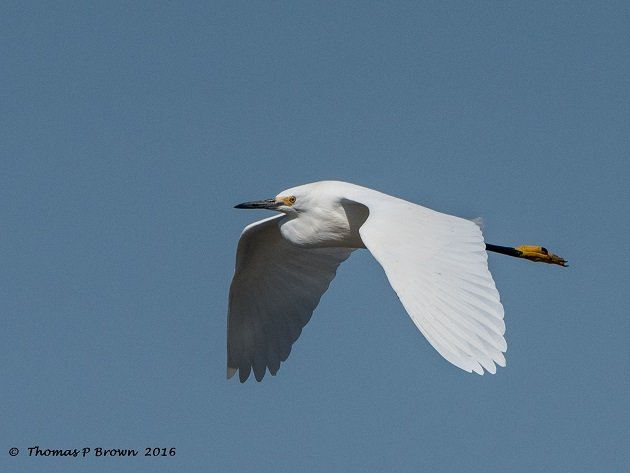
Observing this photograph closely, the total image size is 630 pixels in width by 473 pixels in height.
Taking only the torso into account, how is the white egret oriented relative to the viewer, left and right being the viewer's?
facing the viewer and to the left of the viewer
